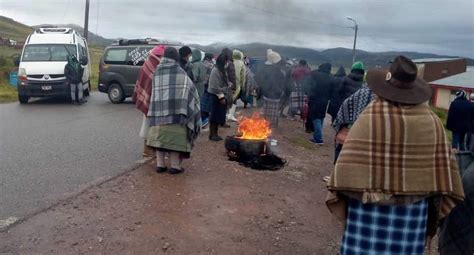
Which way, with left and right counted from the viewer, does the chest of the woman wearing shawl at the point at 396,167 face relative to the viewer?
facing away from the viewer

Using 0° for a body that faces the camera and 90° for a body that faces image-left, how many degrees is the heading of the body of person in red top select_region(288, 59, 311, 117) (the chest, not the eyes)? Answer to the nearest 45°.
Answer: approximately 180°

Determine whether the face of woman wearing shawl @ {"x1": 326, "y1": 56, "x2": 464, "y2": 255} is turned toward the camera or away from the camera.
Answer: away from the camera

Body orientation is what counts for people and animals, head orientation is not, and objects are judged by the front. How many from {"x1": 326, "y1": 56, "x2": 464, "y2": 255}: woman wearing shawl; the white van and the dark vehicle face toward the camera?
1

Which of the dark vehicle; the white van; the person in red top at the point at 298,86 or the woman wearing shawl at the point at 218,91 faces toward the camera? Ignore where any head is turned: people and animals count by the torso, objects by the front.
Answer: the white van

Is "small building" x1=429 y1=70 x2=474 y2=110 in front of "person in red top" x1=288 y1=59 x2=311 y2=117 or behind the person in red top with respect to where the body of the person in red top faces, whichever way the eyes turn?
in front

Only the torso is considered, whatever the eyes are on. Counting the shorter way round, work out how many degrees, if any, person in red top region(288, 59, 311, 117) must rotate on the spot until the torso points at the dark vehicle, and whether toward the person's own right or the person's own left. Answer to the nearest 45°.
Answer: approximately 45° to the person's own left
